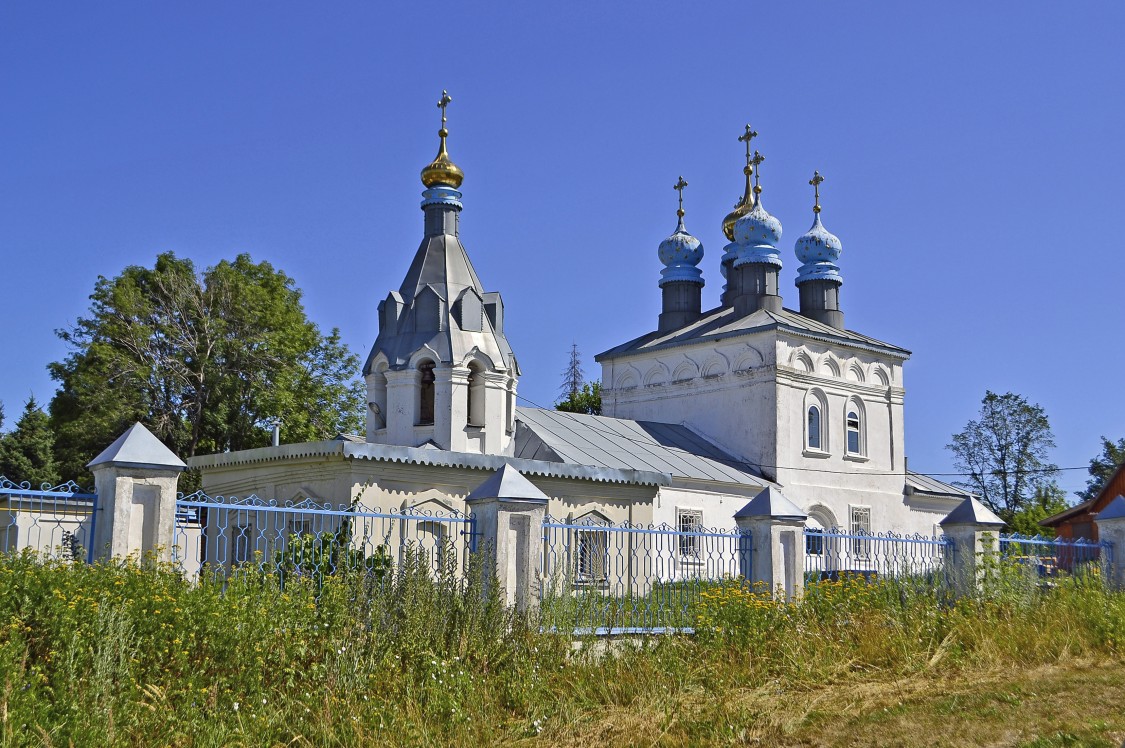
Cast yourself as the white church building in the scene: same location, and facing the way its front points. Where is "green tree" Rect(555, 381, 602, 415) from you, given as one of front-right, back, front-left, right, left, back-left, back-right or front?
back-right

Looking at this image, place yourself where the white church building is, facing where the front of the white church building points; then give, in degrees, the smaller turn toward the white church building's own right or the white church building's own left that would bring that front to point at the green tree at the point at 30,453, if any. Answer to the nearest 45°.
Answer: approximately 45° to the white church building's own right

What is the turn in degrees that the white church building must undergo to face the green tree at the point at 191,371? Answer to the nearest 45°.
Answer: approximately 45° to its right

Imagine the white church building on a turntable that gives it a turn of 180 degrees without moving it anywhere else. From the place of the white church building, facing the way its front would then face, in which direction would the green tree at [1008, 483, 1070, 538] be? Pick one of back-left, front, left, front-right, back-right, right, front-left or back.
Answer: front

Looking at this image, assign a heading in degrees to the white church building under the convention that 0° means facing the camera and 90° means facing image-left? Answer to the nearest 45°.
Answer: approximately 45°
